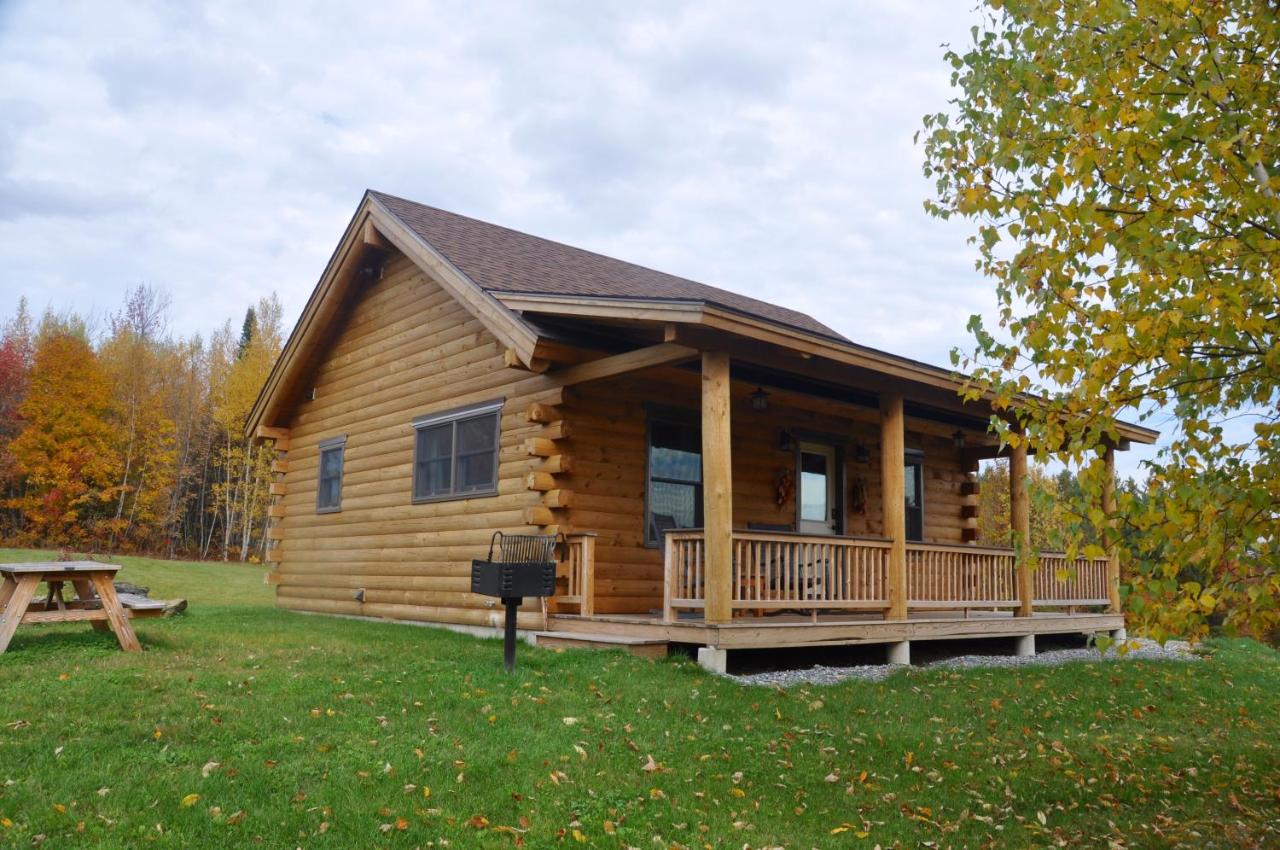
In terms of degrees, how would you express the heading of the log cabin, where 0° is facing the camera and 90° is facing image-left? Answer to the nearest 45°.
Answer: approximately 315°

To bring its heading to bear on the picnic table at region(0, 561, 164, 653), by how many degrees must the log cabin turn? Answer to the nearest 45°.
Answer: approximately 90° to its right

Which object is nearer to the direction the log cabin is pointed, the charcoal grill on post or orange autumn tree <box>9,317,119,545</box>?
the charcoal grill on post

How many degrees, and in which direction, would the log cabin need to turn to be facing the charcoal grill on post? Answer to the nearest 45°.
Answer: approximately 45° to its right

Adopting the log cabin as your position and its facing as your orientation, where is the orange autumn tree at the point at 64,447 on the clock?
The orange autumn tree is roughly at 6 o'clock from the log cabin.

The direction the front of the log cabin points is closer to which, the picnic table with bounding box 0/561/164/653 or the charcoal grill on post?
the charcoal grill on post
